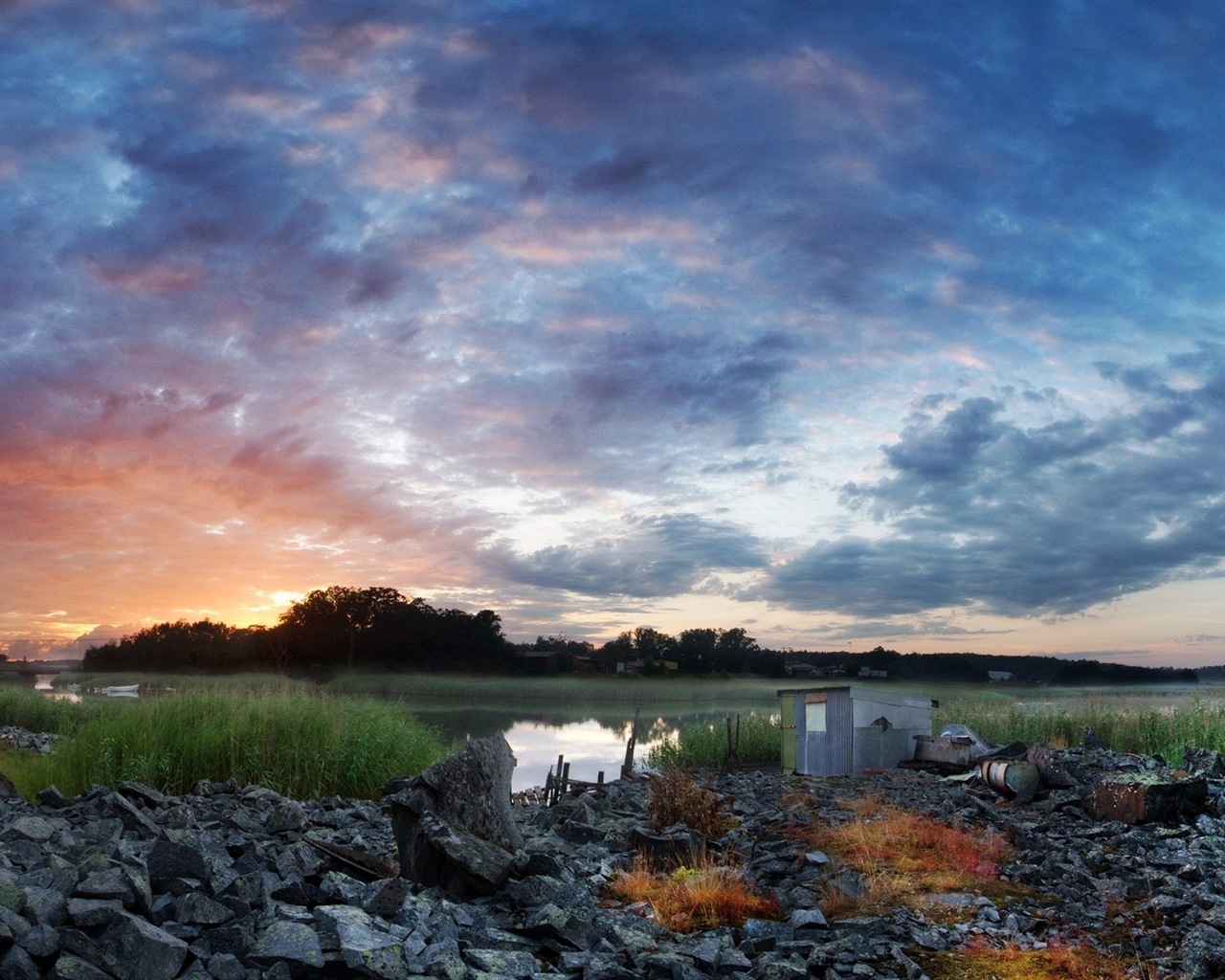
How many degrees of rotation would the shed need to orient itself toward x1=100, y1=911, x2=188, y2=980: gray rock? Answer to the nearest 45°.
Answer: approximately 45° to its left

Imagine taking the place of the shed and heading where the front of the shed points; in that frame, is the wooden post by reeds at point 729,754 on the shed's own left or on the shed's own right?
on the shed's own right

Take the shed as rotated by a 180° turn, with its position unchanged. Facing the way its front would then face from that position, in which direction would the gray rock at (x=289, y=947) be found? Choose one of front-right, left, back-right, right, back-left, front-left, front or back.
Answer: back-right

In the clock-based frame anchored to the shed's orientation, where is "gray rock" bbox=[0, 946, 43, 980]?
The gray rock is roughly at 11 o'clock from the shed.

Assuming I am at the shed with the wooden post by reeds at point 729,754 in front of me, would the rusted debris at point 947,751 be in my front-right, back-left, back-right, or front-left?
back-right

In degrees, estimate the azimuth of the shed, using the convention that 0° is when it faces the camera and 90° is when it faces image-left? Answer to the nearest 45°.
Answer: approximately 45°

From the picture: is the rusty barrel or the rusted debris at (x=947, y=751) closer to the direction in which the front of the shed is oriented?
the rusty barrel
